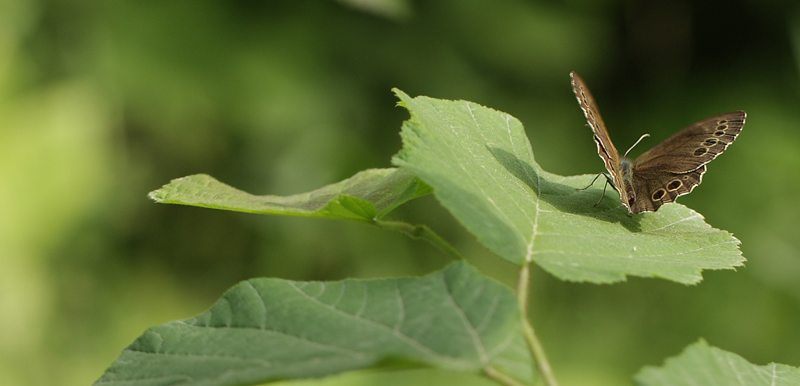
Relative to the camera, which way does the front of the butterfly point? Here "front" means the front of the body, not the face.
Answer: away from the camera

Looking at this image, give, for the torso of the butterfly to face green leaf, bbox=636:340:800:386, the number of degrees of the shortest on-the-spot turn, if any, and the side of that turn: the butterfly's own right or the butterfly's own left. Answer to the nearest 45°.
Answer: approximately 180°

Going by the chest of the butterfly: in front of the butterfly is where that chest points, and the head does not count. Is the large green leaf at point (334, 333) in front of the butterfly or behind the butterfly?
behind
